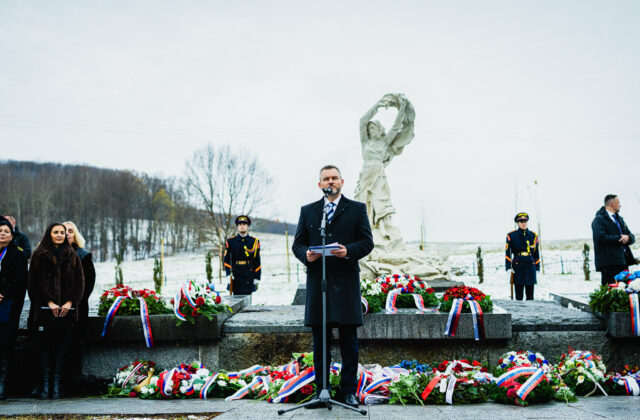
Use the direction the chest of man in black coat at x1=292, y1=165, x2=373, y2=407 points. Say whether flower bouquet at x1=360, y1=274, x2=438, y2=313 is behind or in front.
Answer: behind

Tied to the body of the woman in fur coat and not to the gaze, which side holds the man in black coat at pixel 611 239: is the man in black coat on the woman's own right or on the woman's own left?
on the woman's own left

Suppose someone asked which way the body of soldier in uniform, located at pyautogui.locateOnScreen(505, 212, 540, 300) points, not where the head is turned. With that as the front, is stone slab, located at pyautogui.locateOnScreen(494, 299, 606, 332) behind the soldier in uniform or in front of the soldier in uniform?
in front

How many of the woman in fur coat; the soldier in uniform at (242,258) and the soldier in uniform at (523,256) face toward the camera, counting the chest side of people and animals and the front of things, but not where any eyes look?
3

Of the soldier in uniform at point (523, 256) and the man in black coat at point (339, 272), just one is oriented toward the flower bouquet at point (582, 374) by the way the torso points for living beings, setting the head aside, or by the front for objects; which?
the soldier in uniform

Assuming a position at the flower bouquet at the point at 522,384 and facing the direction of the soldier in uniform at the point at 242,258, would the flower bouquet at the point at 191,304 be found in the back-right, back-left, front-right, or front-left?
front-left

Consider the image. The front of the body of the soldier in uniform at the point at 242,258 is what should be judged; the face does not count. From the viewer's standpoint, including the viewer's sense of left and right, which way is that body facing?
facing the viewer

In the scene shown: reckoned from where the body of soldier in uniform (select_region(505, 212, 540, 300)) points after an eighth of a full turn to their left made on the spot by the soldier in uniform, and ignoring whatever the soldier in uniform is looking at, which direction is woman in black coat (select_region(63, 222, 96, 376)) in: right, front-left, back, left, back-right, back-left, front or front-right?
right

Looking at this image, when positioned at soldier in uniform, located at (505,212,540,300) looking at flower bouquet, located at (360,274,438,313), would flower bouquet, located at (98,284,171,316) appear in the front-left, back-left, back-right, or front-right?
front-right

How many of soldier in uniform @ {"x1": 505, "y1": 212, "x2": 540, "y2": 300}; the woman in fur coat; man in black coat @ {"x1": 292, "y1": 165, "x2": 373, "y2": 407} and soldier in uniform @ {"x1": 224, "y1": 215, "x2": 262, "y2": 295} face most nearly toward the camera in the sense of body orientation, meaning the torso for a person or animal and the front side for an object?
4

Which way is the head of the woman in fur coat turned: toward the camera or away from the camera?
toward the camera

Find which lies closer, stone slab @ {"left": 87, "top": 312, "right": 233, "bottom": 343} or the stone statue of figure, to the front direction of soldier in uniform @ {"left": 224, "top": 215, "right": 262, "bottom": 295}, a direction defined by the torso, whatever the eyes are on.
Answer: the stone slab

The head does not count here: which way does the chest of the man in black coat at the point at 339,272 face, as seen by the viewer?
toward the camera

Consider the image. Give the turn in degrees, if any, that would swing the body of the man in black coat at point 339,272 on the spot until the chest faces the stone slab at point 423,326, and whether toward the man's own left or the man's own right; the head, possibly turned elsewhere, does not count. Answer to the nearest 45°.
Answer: approximately 135° to the man's own left
